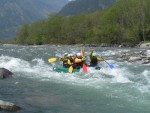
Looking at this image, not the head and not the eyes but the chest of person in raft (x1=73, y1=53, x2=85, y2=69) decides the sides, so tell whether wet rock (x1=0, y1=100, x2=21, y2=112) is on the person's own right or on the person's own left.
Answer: on the person's own right

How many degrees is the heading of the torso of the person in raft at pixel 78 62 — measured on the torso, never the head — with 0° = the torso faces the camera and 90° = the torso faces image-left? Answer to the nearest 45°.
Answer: approximately 315°
